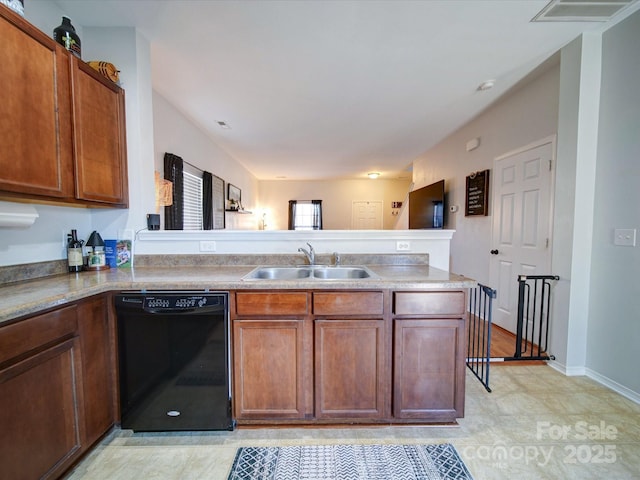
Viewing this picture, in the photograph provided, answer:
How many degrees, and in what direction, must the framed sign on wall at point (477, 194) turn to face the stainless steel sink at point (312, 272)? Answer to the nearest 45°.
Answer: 0° — it already faces it

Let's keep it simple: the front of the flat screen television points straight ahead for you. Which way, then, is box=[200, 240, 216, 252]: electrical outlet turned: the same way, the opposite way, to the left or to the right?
to the left

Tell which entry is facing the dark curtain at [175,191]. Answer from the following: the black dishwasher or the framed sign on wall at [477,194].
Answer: the framed sign on wall

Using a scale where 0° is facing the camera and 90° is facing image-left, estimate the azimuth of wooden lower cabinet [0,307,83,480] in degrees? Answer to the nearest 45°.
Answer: approximately 315°

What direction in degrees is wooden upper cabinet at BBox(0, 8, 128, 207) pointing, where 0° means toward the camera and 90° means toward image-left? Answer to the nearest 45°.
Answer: approximately 315°

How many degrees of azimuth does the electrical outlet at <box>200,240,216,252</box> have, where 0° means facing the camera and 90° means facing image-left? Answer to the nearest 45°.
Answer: approximately 0°

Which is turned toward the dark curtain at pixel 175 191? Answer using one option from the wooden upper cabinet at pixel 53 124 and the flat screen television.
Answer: the flat screen television

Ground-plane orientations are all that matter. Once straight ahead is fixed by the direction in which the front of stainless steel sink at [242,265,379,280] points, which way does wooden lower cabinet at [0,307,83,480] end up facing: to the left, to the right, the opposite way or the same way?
to the left

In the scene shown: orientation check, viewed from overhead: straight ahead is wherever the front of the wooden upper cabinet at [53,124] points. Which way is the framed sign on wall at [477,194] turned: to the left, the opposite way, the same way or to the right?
the opposite way

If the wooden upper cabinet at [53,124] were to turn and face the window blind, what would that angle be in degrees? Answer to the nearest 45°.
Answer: approximately 90° to its left
